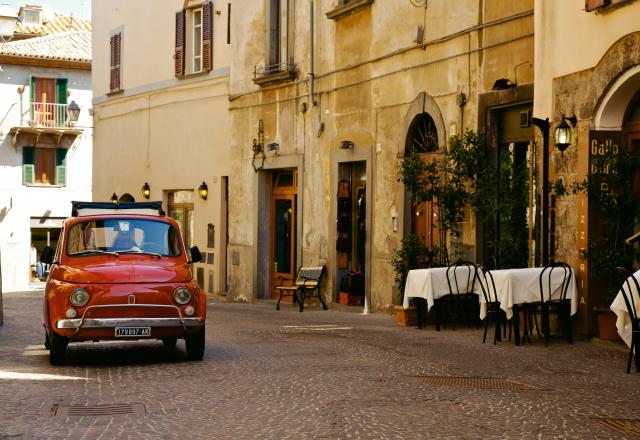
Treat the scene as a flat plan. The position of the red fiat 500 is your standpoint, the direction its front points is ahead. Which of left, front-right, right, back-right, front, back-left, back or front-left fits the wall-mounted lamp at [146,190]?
back

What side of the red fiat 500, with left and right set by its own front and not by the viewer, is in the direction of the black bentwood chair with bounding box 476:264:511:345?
left

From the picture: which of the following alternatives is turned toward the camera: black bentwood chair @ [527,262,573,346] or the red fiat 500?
the red fiat 500

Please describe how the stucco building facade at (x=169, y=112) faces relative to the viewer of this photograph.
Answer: facing the viewer and to the left of the viewer

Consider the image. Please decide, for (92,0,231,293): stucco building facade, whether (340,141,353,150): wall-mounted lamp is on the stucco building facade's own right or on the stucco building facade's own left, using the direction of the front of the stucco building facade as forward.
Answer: on the stucco building facade's own left

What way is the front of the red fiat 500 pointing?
toward the camera

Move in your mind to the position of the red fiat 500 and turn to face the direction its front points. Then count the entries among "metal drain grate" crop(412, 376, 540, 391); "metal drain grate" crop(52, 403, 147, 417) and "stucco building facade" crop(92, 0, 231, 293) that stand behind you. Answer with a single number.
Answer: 1

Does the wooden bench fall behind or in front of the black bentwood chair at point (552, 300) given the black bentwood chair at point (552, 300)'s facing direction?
in front

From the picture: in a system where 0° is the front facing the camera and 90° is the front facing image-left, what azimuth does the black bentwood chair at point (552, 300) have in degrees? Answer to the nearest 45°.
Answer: approximately 135°

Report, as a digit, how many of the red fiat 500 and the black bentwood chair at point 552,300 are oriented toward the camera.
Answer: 1
